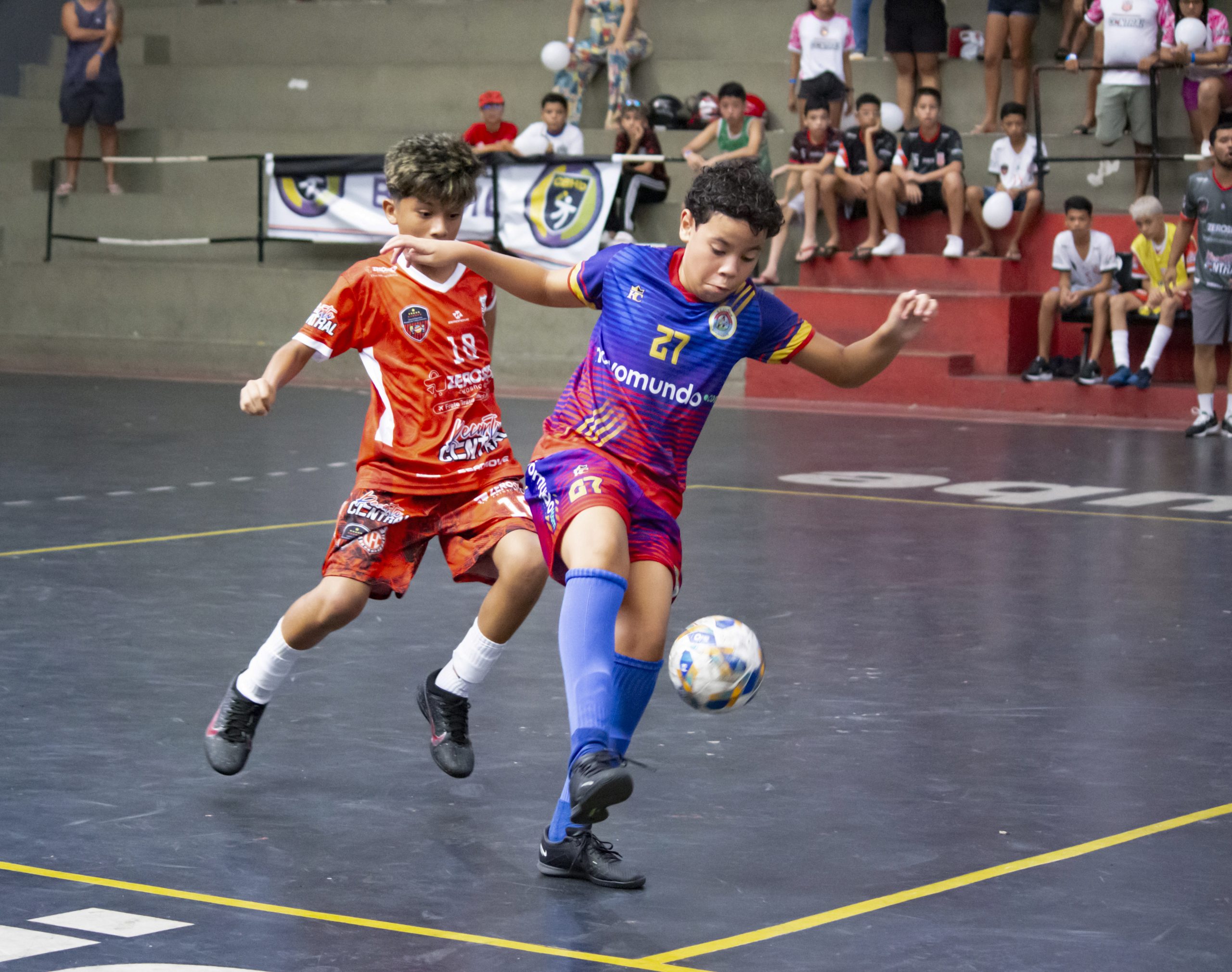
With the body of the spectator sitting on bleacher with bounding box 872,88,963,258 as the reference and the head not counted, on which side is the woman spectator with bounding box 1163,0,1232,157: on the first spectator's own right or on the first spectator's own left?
on the first spectator's own left

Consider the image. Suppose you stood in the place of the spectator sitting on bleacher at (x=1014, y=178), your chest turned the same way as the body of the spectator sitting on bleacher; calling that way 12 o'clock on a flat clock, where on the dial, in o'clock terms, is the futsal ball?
The futsal ball is roughly at 12 o'clock from the spectator sitting on bleacher.

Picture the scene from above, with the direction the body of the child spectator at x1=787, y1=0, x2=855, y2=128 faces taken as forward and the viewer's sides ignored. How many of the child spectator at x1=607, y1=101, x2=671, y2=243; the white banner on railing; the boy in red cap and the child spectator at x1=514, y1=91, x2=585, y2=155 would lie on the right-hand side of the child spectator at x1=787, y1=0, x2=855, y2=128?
4

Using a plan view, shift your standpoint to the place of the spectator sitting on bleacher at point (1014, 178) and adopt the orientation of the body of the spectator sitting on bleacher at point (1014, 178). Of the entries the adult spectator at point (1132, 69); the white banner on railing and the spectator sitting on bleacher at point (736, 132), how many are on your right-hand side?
2

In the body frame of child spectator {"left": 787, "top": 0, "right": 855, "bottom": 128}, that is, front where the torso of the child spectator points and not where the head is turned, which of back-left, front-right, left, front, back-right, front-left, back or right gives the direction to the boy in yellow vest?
front-left

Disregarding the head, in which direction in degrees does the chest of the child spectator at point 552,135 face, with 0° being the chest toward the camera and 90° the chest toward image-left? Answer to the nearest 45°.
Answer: approximately 0°

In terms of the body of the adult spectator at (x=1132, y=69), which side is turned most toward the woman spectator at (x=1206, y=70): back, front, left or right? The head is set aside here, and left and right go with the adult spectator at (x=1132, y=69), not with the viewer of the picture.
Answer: left

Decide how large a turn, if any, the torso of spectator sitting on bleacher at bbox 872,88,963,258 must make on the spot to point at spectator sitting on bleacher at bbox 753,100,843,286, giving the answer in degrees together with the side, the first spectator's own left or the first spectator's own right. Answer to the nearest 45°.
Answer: approximately 135° to the first spectator's own right

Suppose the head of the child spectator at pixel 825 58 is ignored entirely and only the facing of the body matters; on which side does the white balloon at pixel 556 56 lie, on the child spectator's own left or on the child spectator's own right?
on the child spectator's own right

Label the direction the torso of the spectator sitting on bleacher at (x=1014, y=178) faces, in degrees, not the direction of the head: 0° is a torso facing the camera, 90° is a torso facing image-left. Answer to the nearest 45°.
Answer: approximately 0°

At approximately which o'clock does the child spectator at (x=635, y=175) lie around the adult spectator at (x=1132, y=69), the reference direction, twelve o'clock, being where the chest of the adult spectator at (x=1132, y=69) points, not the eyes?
the child spectator at (x=635, y=175) is roughly at 3 o'clock from the adult spectator at (x=1132, y=69).

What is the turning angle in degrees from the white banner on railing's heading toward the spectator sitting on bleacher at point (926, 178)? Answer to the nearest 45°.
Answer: approximately 45° to its left
